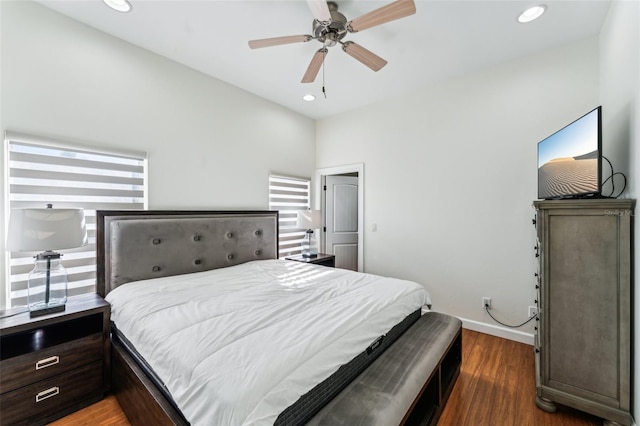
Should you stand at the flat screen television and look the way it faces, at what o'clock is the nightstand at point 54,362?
The nightstand is roughly at 12 o'clock from the flat screen television.

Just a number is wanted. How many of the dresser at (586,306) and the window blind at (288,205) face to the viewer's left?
1

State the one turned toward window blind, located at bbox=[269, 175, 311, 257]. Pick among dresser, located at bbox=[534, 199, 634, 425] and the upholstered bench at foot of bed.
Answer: the dresser

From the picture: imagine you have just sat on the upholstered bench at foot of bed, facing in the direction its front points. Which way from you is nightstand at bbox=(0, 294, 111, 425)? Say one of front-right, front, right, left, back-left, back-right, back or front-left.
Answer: back-right

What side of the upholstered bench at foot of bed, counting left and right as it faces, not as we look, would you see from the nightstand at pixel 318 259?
back

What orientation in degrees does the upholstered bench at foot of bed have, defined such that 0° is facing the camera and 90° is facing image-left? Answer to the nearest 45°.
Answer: approximately 315°

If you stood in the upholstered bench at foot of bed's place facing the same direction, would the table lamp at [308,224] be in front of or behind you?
behind

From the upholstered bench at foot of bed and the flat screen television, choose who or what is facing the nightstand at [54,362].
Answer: the flat screen television

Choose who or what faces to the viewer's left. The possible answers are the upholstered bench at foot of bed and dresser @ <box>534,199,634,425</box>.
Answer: the dresser

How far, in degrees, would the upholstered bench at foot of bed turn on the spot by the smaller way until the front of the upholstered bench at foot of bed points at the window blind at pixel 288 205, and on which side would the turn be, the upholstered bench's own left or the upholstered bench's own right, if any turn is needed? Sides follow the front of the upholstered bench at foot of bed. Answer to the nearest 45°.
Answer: approximately 180°
